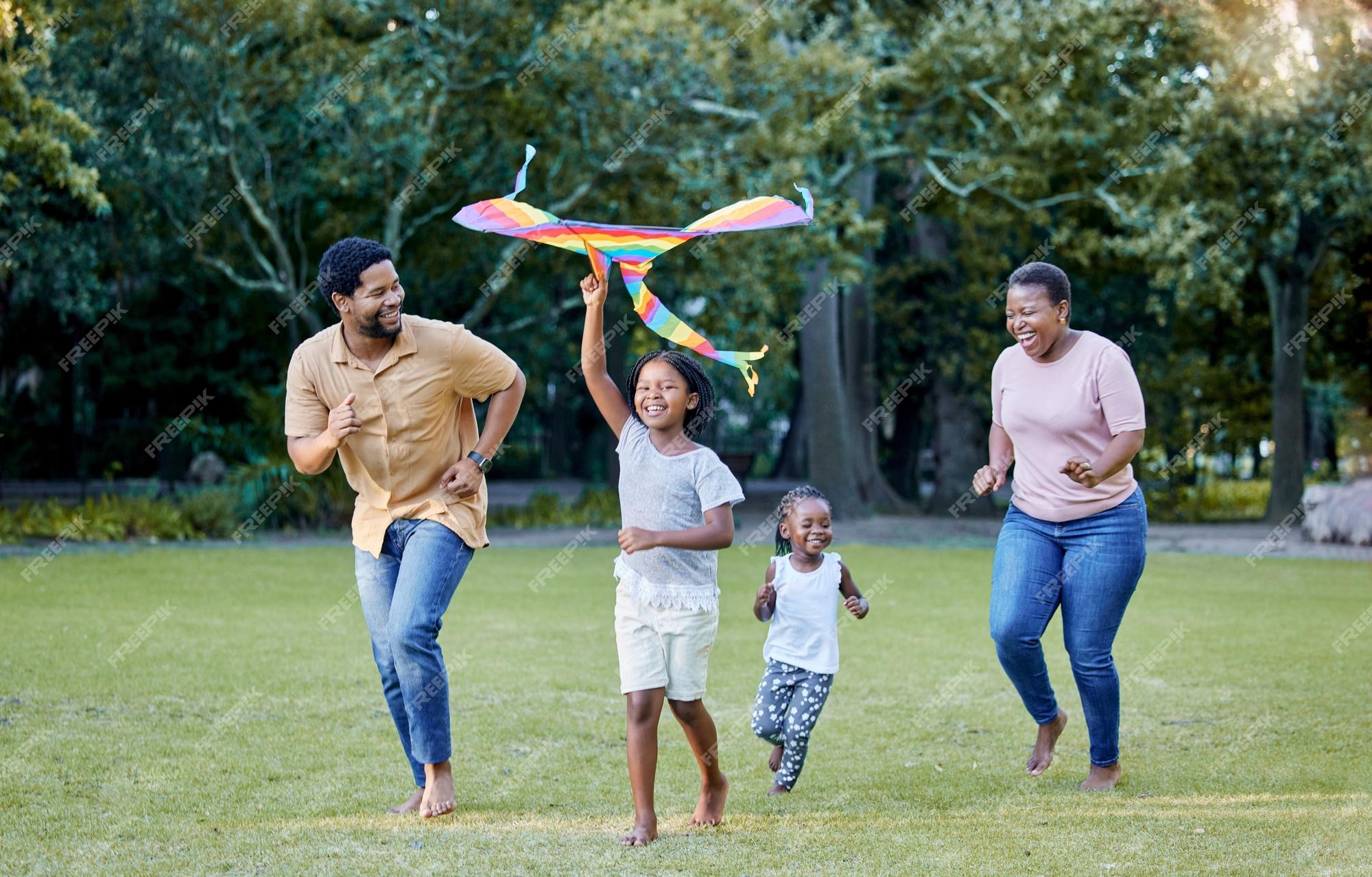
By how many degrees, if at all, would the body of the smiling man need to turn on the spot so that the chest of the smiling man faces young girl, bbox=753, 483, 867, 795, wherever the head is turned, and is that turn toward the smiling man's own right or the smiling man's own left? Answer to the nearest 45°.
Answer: approximately 90° to the smiling man's own left

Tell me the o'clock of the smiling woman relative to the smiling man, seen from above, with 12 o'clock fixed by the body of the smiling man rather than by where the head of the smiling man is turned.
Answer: The smiling woman is roughly at 9 o'clock from the smiling man.

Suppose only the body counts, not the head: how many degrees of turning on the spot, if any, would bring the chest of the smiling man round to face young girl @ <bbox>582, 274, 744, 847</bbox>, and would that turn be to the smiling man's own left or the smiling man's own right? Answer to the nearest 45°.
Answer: approximately 45° to the smiling man's own left

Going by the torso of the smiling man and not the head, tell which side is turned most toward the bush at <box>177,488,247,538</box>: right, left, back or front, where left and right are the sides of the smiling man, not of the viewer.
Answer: back

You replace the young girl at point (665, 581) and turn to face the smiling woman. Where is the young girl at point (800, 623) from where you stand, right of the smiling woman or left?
left

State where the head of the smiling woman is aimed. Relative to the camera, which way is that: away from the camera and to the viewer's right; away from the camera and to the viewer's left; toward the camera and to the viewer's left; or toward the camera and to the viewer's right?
toward the camera and to the viewer's left

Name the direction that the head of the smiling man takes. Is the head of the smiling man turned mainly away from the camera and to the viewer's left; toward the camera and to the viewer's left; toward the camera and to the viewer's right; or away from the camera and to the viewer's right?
toward the camera and to the viewer's right

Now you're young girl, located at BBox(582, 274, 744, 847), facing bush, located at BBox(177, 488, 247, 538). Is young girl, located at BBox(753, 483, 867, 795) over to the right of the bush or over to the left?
right

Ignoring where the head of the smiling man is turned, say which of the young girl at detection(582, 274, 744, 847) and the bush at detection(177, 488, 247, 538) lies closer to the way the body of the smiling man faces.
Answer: the young girl

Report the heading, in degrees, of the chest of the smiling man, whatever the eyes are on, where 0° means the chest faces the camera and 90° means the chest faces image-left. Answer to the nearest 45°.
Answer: approximately 0°
